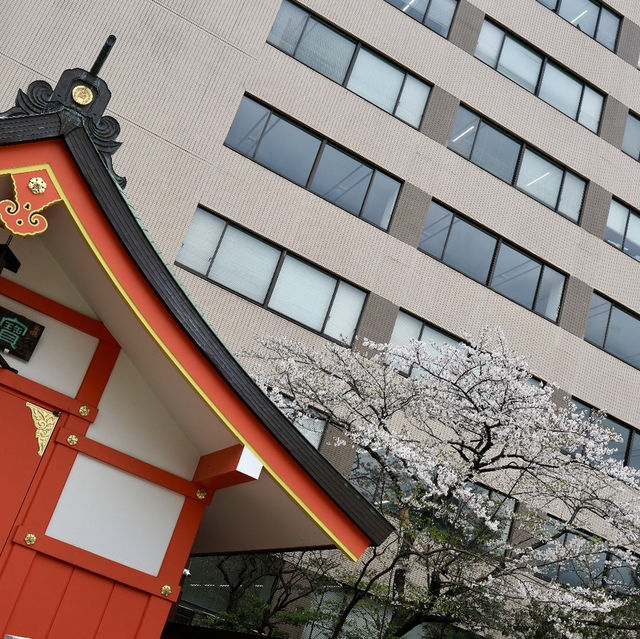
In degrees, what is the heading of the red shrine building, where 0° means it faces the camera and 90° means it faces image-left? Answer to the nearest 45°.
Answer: approximately 0°

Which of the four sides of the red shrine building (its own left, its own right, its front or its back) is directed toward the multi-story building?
back

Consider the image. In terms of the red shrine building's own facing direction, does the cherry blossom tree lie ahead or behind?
behind
